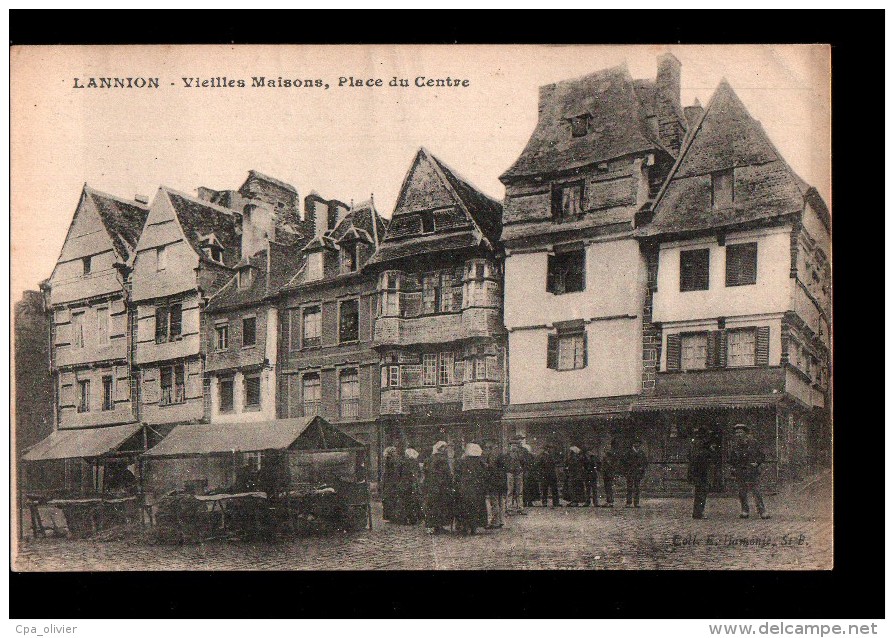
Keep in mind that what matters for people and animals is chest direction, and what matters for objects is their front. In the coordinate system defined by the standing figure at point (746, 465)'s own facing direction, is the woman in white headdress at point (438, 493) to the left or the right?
on its right

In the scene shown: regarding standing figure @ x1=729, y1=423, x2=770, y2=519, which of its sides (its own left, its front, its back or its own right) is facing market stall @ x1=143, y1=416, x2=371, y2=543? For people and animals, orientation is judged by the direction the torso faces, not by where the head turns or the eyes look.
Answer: right

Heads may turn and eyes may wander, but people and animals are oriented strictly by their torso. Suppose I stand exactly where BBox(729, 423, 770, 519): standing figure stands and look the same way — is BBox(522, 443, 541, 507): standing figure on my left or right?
on my right

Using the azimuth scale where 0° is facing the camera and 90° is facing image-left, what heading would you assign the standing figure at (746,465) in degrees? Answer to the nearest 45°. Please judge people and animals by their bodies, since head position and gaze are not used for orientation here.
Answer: approximately 0°
